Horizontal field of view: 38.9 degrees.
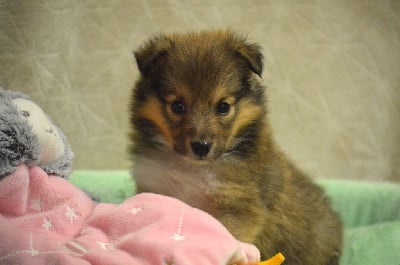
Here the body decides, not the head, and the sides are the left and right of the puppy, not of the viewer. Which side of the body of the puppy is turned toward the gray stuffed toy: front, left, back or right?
front
